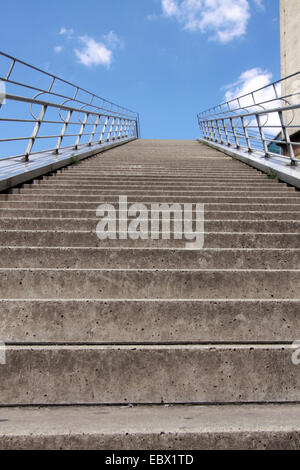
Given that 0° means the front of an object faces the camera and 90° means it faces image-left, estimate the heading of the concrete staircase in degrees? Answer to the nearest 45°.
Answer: approximately 0°
